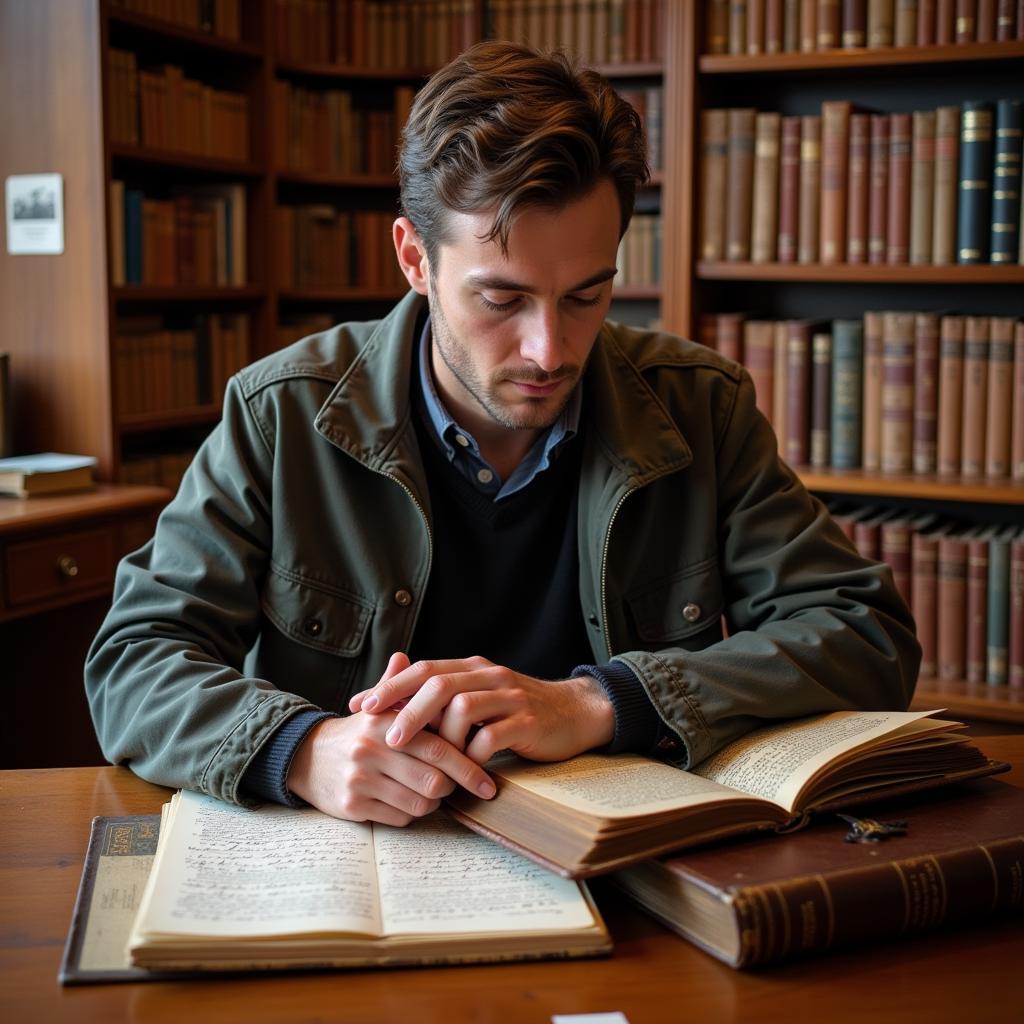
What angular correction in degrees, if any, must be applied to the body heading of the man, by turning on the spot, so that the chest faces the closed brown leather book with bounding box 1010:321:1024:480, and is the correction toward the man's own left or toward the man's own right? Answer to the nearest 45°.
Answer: approximately 135° to the man's own left

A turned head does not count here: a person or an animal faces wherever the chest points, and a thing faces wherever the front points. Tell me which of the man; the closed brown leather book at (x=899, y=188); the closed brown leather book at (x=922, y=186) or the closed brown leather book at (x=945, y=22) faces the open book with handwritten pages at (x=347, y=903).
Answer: the man

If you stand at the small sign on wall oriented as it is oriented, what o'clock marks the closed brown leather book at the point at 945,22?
The closed brown leather book is roughly at 10 o'clock from the small sign on wall.
